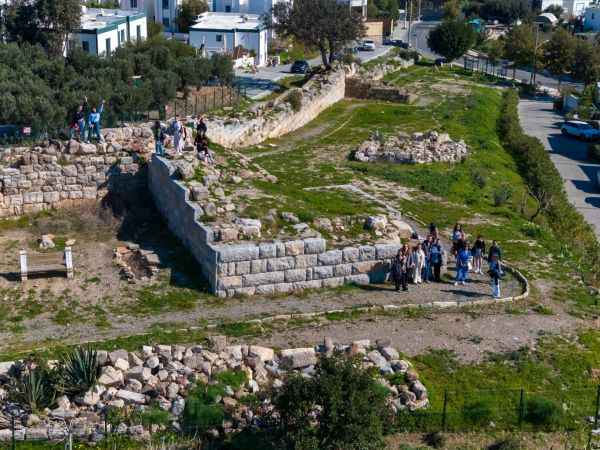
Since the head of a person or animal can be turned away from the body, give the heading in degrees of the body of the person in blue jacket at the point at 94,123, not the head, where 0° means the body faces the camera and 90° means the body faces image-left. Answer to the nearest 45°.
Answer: approximately 0°

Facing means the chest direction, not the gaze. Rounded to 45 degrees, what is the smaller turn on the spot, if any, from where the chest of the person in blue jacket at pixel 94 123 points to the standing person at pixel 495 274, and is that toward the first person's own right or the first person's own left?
approximately 45° to the first person's own left

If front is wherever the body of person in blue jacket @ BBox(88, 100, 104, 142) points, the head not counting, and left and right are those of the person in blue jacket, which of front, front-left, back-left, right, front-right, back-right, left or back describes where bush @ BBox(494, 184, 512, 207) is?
left

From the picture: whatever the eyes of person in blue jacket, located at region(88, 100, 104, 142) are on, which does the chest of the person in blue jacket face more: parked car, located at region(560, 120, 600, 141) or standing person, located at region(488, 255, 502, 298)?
the standing person

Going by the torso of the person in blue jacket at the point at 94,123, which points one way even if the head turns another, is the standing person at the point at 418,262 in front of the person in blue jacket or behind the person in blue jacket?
in front

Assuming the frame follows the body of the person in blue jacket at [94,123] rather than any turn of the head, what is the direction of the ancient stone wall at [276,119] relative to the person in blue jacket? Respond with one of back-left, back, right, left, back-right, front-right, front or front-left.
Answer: back-left

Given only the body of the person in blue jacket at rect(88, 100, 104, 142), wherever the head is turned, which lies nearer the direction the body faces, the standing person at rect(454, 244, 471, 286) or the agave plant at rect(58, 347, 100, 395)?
the agave plant

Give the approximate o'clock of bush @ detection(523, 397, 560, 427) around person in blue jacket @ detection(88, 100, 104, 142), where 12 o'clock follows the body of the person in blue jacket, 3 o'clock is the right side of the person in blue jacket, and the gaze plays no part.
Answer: The bush is roughly at 11 o'clock from the person in blue jacket.

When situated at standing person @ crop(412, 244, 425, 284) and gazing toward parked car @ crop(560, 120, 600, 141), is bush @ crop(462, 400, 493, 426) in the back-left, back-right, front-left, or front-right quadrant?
back-right

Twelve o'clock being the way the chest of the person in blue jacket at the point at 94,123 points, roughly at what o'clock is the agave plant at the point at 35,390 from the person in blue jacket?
The agave plant is roughly at 12 o'clock from the person in blue jacket.

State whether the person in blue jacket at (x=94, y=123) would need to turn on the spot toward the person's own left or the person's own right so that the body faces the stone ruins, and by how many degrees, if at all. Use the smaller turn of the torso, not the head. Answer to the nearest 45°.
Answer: approximately 135° to the person's own left

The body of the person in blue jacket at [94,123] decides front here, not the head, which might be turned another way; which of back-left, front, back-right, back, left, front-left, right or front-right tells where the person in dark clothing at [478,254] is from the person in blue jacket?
front-left

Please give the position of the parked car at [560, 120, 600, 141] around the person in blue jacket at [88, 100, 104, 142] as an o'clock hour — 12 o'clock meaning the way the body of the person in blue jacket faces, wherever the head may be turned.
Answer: The parked car is roughly at 8 o'clock from the person in blue jacket.

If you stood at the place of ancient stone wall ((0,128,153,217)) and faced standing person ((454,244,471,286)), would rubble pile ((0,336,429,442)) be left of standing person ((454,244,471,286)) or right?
right

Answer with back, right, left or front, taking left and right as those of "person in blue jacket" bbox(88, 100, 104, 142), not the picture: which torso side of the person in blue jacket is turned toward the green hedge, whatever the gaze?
left

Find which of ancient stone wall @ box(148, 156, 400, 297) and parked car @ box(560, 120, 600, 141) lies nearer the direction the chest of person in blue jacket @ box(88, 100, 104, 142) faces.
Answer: the ancient stone wall
